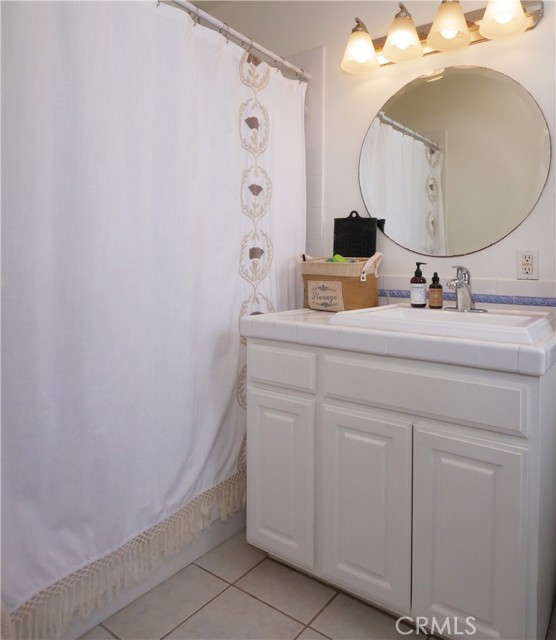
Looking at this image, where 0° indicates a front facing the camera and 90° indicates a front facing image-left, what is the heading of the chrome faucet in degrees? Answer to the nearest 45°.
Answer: approximately 45°

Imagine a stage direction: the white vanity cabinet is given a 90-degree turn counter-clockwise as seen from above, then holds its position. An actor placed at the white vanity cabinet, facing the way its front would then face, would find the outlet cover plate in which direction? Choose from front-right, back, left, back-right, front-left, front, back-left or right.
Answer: left

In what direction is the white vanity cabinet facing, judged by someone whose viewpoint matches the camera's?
facing the viewer and to the left of the viewer

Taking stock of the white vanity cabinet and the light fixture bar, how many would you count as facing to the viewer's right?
0
